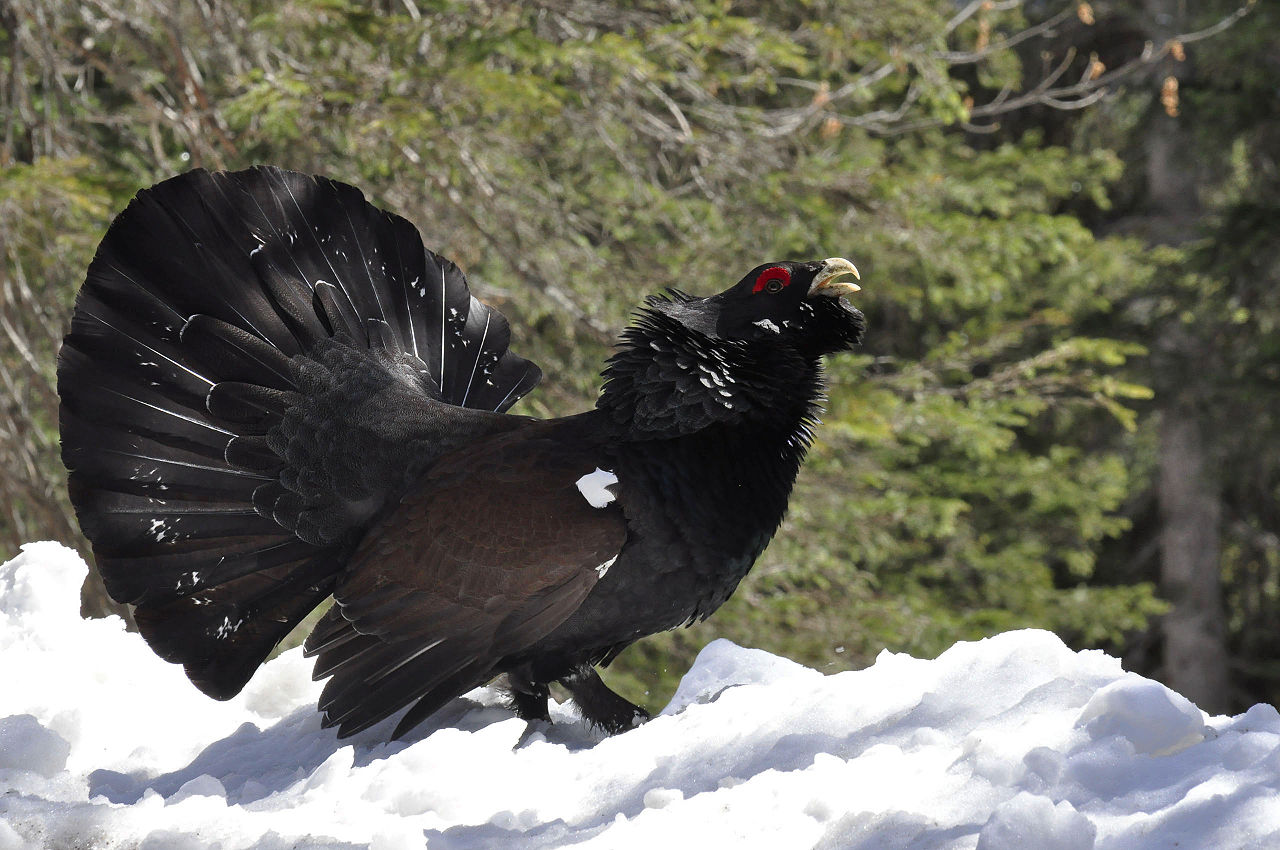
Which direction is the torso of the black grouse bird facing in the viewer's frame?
to the viewer's right

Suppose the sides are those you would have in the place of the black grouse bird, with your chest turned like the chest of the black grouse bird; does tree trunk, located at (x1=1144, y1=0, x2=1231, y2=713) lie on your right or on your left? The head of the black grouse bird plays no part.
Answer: on your left
